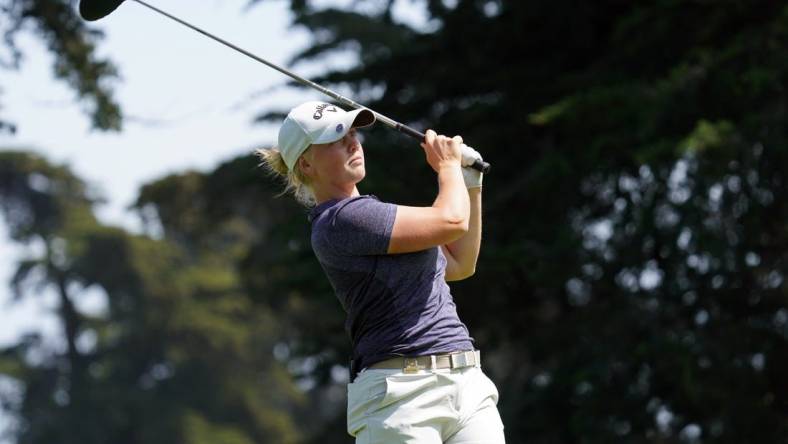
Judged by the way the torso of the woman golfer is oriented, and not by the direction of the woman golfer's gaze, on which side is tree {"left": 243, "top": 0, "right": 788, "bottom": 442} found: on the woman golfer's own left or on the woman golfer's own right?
on the woman golfer's own left

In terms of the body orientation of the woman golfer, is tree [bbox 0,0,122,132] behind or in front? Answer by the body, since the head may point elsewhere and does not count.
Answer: behind

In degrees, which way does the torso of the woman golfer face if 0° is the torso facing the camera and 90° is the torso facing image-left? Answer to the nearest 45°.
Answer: approximately 315°

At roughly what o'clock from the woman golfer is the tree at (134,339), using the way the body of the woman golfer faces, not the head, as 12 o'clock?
The tree is roughly at 7 o'clock from the woman golfer.
